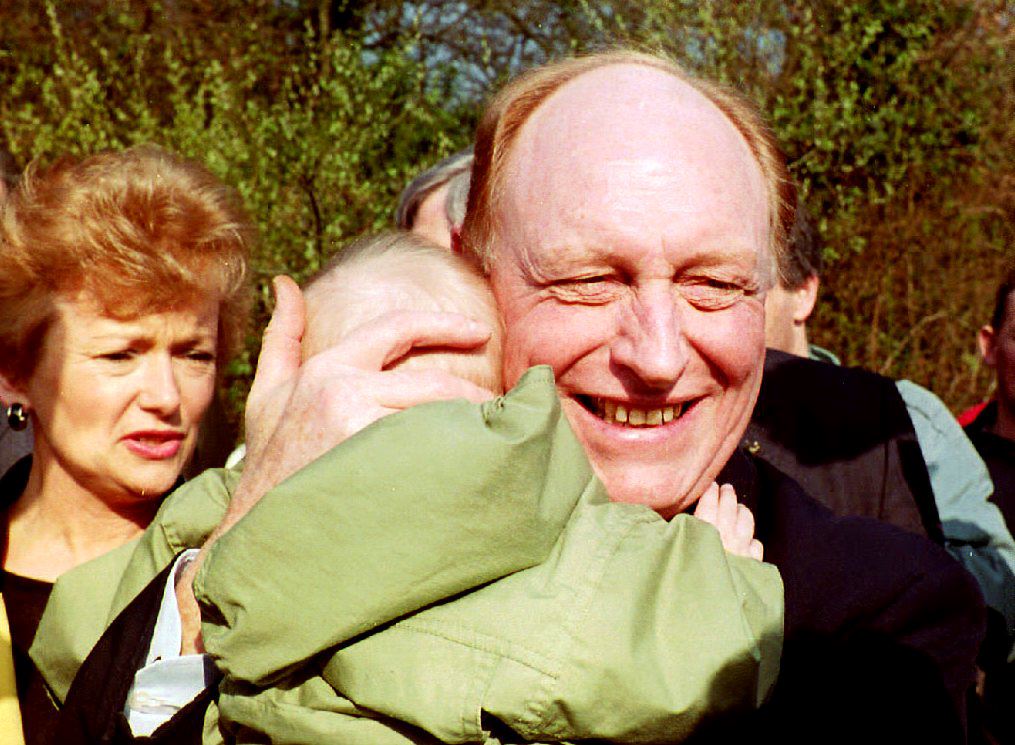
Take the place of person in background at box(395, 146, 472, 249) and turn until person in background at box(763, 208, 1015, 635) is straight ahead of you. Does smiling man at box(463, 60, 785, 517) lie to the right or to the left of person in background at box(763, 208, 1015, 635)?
right

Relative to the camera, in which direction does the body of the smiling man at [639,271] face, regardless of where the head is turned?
toward the camera

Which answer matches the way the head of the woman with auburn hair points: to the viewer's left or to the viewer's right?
to the viewer's right

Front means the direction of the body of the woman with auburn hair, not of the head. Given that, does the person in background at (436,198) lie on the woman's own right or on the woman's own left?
on the woman's own left

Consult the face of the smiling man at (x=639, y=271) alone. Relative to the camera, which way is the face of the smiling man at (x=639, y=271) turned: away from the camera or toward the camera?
toward the camera

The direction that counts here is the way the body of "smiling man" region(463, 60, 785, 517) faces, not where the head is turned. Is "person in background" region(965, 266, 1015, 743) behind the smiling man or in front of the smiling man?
behind

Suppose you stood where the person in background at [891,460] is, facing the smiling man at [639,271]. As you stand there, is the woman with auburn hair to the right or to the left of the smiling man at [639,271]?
right

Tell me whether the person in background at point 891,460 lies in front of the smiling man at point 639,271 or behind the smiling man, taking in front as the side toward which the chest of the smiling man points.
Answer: behind

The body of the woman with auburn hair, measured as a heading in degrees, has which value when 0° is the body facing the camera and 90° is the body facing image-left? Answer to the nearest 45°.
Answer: approximately 315°

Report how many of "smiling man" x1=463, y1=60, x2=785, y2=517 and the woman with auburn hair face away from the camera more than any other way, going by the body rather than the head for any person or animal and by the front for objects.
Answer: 0
